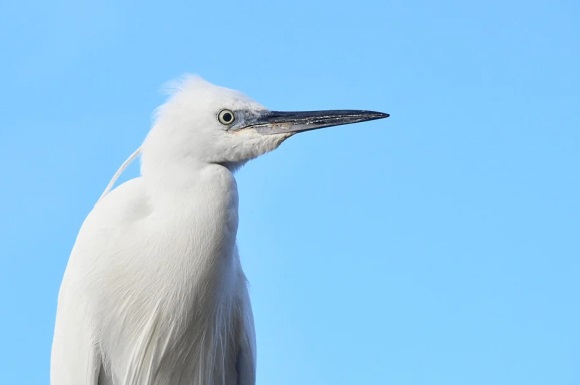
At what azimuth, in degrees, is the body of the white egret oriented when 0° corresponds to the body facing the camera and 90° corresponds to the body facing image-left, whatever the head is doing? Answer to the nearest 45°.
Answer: approximately 315°
